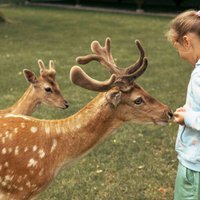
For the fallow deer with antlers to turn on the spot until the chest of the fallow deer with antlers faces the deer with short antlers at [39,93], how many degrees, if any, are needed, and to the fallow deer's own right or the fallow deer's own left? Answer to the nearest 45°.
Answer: approximately 90° to the fallow deer's own left

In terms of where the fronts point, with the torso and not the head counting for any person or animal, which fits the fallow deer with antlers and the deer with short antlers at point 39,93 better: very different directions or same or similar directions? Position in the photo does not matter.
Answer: same or similar directions

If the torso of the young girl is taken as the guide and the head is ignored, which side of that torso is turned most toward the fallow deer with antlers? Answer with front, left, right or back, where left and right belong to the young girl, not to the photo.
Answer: front

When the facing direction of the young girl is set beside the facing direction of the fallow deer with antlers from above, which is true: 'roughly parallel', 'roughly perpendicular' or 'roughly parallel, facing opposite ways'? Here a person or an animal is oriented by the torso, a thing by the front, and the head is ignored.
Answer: roughly parallel, facing opposite ways

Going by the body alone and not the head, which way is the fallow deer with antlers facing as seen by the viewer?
to the viewer's right

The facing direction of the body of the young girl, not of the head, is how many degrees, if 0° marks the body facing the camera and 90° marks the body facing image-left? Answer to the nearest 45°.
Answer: approximately 90°

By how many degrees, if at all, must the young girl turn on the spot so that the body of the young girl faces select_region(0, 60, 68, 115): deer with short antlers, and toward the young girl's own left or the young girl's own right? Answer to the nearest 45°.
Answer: approximately 45° to the young girl's own right

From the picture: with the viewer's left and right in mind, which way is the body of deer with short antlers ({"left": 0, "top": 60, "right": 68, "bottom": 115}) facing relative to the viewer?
facing to the right of the viewer

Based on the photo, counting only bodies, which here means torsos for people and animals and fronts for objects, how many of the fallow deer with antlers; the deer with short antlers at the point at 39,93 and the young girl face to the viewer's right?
2

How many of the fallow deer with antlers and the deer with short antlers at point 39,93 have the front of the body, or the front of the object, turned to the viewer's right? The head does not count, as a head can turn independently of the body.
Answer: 2

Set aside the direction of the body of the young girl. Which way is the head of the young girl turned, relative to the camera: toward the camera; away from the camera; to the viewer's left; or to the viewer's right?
to the viewer's left

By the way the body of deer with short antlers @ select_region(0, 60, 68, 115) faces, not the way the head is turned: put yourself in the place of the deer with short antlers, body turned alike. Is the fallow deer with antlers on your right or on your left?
on your right

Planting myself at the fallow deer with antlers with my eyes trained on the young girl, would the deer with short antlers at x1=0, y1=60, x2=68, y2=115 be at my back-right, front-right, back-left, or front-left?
back-left

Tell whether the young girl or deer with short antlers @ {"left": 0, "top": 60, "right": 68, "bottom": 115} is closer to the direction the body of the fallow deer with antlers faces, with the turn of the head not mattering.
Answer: the young girl

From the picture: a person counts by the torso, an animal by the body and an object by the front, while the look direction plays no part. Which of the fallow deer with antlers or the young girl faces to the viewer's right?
the fallow deer with antlers

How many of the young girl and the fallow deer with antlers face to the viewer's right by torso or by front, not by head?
1

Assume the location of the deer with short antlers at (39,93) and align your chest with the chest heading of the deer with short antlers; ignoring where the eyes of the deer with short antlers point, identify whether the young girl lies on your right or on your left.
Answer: on your right
